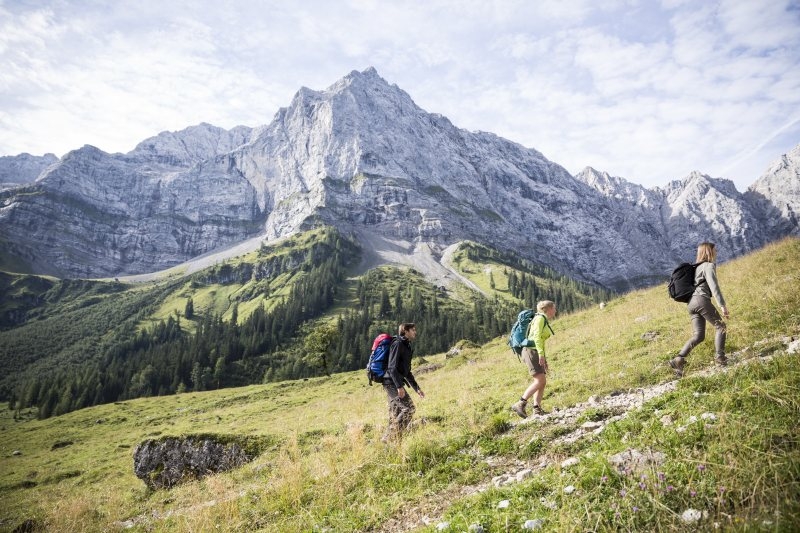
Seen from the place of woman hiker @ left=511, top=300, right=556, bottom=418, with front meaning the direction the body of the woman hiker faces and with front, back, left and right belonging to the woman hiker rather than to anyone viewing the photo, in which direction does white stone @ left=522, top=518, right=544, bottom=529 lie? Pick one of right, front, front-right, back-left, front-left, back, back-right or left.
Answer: right

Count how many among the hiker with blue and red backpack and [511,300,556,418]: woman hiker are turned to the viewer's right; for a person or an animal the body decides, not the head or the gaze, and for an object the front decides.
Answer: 2

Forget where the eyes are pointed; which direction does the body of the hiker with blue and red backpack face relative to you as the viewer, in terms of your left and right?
facing to the right of the viewer

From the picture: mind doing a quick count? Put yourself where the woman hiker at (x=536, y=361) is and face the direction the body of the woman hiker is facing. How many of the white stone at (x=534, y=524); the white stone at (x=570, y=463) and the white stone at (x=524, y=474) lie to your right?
3

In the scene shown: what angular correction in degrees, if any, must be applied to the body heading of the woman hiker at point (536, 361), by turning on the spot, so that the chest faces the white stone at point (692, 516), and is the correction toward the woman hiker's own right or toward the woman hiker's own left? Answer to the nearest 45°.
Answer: approximately 90° to the woman hiker's own right

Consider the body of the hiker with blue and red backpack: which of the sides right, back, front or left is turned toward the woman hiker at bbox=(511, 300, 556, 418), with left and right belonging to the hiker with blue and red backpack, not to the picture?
front

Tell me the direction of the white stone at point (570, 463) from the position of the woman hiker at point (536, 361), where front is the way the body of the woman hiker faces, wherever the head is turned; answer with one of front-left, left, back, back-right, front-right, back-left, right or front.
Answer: right

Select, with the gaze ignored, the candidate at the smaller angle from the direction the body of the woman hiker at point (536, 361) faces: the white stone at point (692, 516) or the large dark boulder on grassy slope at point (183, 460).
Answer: the white stone

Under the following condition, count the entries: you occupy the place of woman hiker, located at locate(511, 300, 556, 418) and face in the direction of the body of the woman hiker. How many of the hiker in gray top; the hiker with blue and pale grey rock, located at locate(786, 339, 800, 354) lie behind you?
1

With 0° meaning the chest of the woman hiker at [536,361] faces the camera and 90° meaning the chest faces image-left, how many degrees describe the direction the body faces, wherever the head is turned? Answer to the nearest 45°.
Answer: approximately 270°
